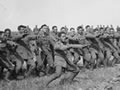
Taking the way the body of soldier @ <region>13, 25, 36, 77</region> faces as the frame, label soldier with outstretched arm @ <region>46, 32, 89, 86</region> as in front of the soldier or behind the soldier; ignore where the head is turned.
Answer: in front

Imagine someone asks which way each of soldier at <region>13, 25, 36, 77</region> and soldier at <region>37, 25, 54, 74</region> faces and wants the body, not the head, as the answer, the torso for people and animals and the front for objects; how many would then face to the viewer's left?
0

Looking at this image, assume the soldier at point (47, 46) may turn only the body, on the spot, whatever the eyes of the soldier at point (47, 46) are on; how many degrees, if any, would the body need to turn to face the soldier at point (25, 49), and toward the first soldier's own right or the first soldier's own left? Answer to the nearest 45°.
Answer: approximately 135° to the first soldier's own right

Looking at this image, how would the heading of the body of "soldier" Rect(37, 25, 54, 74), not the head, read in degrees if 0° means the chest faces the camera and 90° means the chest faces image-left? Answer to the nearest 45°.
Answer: approximately 315°

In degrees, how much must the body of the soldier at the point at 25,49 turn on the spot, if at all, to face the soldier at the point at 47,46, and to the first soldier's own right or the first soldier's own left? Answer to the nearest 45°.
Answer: approximately 45° to the first soldier's own left

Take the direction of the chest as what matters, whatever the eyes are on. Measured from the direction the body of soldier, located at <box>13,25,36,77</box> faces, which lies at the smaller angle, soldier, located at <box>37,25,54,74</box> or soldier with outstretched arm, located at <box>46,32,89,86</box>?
the soldier with outstretched arm

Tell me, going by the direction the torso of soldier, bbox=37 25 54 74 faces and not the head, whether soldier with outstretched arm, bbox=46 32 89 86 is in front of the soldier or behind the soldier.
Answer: in front

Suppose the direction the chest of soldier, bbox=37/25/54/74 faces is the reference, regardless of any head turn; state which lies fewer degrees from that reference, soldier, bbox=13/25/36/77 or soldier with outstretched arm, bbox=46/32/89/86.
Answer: the soldier with outstretched arm
